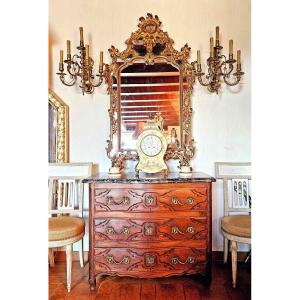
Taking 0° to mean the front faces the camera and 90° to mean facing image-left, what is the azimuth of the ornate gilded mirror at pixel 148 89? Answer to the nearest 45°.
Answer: approximately 0°

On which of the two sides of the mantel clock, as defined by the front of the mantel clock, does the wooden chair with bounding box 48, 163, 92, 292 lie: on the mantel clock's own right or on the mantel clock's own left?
on the mantel clock's own right

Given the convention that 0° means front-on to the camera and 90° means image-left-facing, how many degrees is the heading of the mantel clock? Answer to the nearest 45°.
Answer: approximately 0°

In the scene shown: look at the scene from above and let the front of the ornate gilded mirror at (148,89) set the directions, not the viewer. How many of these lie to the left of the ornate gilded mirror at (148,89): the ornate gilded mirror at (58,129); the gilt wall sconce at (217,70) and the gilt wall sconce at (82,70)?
1

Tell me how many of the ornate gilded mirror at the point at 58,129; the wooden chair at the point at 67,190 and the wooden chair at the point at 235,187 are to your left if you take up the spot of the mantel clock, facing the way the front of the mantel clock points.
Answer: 1

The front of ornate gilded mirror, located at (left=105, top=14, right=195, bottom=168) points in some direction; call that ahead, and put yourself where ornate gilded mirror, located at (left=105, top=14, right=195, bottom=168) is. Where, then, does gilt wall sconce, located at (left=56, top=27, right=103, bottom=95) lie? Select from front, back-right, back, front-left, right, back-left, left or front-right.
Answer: right

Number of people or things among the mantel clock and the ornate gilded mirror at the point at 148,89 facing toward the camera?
2
